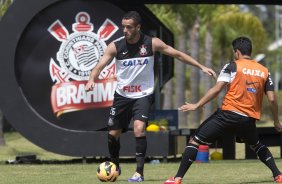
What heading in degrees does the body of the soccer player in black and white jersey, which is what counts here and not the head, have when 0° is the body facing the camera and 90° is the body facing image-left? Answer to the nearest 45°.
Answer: approximately 0°
